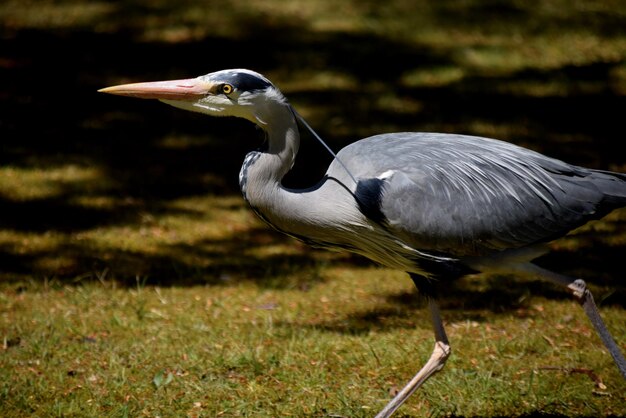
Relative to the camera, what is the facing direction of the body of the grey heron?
to the viewer's left
